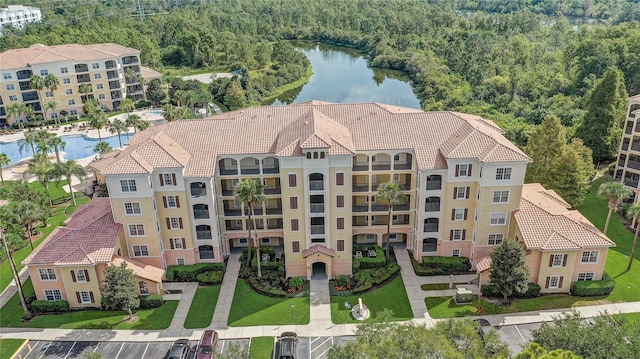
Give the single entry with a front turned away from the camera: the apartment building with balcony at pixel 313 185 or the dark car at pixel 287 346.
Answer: the dark car

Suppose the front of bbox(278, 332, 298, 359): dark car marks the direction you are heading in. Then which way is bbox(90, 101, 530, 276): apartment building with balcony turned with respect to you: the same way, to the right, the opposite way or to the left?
the opposite way

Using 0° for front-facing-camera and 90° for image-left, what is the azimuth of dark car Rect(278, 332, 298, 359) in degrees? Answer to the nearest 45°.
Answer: approximately 180°

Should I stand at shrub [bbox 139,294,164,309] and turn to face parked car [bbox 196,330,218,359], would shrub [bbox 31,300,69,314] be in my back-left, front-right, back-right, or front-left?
back-right

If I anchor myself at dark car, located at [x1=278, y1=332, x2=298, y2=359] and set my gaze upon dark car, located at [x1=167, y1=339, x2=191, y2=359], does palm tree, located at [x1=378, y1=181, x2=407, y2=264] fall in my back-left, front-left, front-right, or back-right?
back-right

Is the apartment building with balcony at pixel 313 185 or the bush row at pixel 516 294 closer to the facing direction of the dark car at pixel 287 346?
the apartment building with balcony

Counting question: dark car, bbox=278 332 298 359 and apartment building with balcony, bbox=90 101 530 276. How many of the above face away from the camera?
1

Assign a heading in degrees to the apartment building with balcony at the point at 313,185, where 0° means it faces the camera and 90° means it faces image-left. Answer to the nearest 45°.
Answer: approximately 0°

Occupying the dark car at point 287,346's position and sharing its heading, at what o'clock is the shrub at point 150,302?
The shrub is roughly at 10 o'clock from the dark car.

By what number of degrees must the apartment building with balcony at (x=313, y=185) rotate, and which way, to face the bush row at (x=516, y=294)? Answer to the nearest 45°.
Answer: approximately 90° to its left

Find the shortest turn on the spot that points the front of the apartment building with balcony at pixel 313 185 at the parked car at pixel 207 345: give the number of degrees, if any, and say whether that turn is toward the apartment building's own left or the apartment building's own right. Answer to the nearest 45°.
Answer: approximately 45° to the apartment building's own right

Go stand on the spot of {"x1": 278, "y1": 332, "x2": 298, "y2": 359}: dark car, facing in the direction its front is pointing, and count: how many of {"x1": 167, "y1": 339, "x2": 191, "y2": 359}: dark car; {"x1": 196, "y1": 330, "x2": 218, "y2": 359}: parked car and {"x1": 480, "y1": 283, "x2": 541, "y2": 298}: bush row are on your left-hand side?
2

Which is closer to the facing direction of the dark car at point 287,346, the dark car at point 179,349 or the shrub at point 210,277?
the shrub

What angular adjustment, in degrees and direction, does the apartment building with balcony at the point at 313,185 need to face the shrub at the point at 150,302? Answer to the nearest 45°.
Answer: approximately 90° to its right
